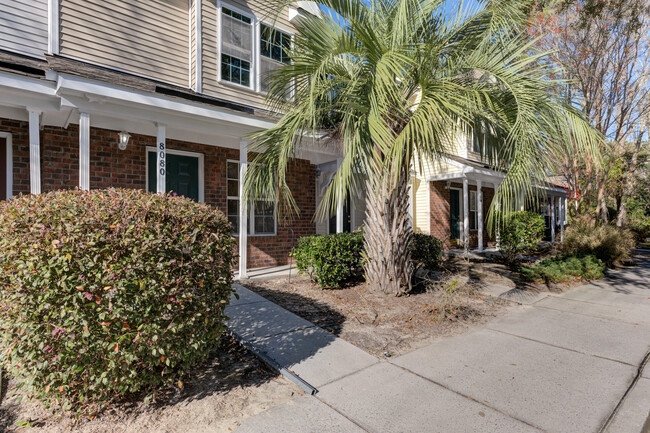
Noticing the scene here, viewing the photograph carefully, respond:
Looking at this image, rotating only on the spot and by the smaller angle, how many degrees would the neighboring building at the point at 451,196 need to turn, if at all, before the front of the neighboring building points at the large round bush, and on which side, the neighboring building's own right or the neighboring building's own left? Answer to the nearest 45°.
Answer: approximately 45° to the neighboring building's own right

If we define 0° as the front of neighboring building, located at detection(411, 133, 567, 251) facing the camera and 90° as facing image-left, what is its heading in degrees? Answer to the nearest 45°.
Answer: approximately 315°

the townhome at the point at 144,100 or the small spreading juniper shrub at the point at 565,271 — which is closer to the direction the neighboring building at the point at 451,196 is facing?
the small spreading juniper shrub

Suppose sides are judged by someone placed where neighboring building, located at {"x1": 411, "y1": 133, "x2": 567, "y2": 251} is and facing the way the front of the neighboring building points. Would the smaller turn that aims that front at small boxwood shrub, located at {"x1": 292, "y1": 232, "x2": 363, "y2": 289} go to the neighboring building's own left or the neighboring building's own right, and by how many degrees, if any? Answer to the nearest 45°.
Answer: approximately 45° to the neighboring building's own right

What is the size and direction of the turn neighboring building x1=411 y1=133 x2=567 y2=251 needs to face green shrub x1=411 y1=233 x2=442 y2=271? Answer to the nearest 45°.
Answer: approximately 45° to its right

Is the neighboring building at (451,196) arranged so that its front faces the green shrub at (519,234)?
yes

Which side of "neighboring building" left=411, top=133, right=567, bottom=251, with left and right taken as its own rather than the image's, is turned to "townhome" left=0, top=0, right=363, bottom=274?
right
